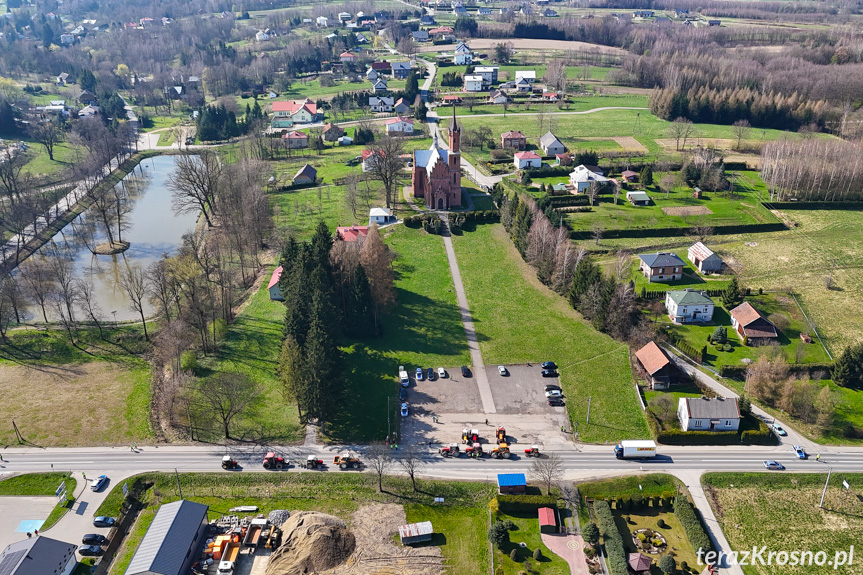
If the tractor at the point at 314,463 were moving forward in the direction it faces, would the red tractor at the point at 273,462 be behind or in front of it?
behind

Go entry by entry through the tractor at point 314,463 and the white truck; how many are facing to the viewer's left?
1

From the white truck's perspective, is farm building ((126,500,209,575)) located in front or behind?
in front

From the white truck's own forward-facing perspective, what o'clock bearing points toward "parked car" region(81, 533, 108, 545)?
The parked car is roughly at 11 o'clock from the white truck.

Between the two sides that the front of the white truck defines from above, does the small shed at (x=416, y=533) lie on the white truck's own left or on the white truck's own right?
on the white truck's own left

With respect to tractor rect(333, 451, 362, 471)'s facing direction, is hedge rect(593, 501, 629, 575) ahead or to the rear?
ahead

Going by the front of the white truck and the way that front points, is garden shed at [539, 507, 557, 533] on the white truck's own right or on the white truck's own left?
on the white truck's own left

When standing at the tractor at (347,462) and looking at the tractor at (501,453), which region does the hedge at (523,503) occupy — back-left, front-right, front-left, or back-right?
front-right

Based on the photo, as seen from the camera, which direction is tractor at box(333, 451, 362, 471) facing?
to the viewer's right

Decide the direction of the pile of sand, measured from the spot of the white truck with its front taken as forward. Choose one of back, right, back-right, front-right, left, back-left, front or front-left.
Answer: front-left

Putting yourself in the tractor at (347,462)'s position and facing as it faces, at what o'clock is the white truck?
The white truck is roughly at 12 o'clock from the tractor.

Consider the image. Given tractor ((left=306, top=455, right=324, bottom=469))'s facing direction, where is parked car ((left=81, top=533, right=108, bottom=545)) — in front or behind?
behind

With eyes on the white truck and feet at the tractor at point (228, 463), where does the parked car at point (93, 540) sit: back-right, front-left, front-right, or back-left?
back-right

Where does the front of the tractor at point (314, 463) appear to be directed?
to the viewer's right

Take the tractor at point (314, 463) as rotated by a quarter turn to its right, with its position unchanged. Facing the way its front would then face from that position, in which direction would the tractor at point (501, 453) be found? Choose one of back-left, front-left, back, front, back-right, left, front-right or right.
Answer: left

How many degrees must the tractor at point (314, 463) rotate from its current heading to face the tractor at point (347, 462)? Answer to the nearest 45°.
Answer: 0° — it already faces it

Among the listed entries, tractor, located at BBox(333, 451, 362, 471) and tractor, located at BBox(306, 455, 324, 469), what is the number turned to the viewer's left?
0

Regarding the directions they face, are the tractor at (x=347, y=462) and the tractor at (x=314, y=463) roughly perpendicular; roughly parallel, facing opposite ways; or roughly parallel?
roughly parallel

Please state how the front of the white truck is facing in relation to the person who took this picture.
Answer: facing to the left of the viewer
